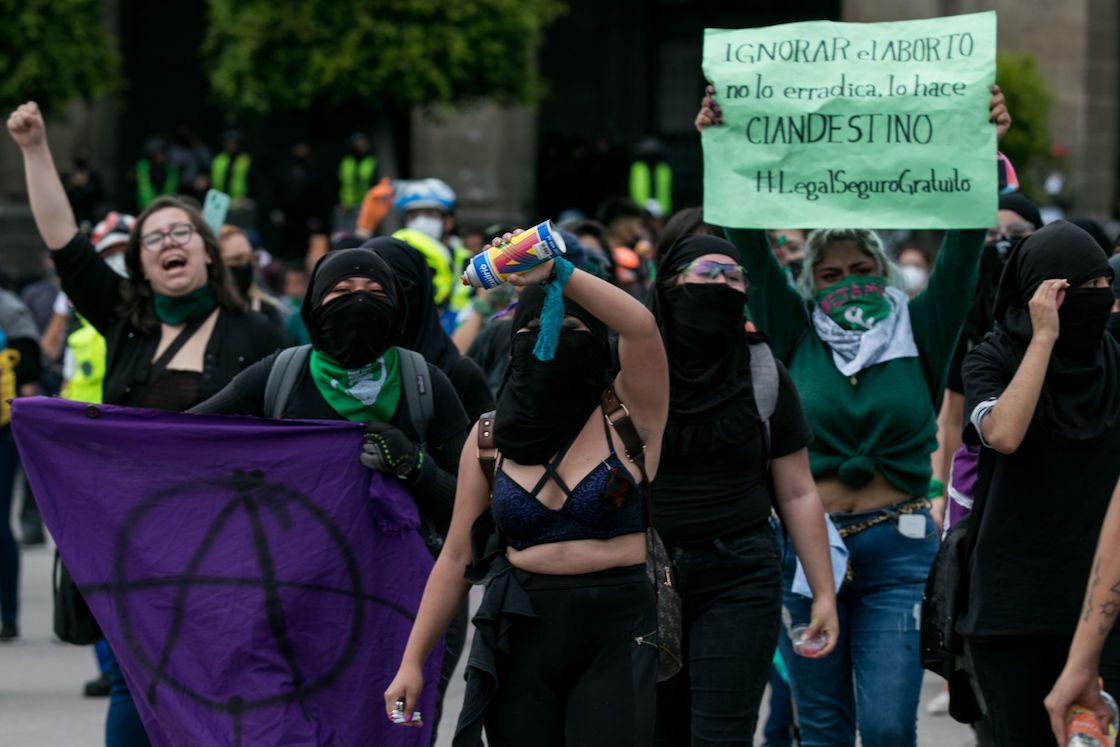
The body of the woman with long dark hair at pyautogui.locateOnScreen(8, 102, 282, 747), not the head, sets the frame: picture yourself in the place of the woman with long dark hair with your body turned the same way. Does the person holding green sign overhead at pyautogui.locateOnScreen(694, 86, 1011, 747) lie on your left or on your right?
on your left

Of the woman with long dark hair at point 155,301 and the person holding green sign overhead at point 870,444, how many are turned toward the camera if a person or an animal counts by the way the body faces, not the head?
2

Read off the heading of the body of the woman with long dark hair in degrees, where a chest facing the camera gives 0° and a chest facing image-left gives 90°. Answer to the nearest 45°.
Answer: approximately 0°

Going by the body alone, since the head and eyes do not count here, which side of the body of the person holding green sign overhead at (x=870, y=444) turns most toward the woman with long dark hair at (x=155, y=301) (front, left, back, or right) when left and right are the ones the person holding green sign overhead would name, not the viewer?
right
